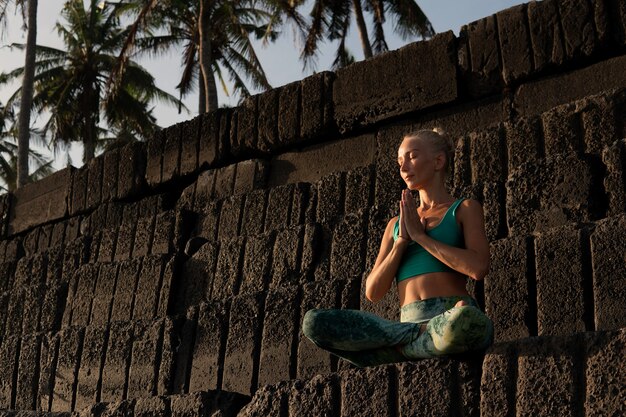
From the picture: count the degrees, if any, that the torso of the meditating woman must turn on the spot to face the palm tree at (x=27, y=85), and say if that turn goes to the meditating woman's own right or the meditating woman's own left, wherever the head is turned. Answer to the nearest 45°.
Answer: approximately 90° to the meditating woman's own right

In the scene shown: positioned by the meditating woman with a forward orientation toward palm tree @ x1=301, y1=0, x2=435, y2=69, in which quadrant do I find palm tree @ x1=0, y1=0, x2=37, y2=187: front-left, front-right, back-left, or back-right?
front-left

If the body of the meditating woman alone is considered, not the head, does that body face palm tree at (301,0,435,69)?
no

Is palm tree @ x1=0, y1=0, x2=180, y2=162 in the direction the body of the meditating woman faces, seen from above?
no

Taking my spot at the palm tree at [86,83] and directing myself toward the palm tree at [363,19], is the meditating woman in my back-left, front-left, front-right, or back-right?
front-right

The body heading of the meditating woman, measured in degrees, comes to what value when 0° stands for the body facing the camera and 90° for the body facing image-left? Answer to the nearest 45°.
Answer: approximately 45°

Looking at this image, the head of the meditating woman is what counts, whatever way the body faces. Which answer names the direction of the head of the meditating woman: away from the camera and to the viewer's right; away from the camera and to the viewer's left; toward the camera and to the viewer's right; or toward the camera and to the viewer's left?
toward the camera and to the viewer's left

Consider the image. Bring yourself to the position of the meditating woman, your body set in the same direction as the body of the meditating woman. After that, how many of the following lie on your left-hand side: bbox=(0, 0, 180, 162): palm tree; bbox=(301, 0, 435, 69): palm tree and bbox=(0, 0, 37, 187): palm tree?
0
